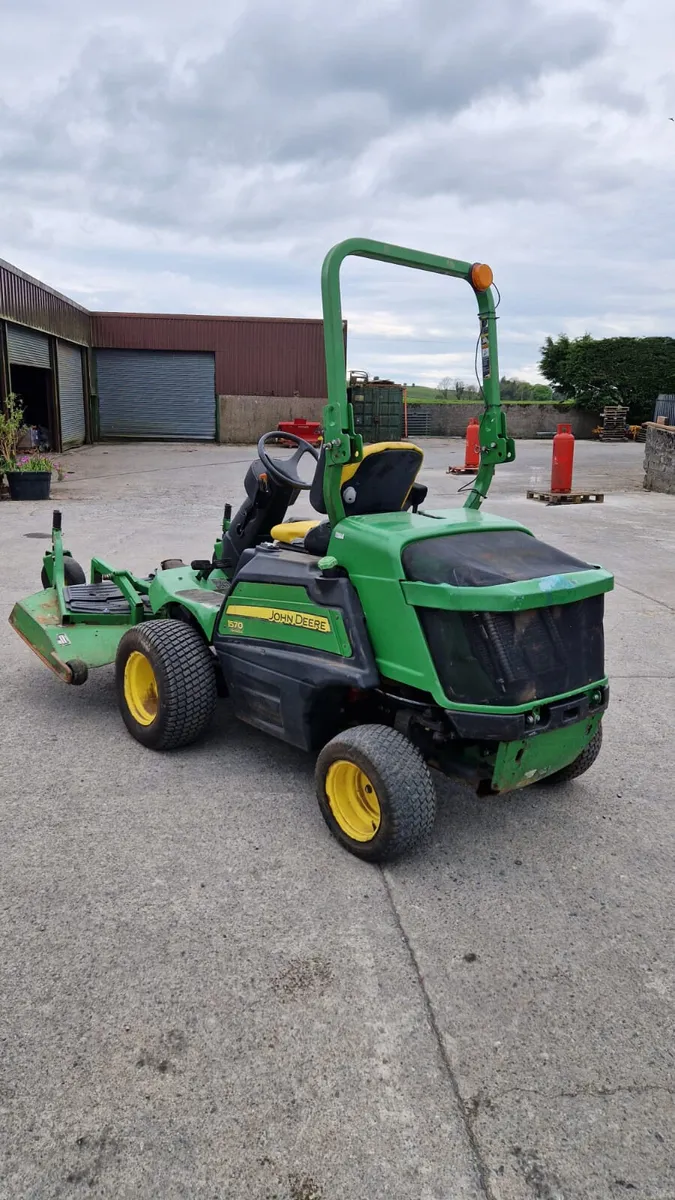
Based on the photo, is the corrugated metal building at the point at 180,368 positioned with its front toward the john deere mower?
yes

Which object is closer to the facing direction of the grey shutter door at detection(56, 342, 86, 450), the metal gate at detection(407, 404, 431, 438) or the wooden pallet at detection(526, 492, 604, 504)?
the wooden pallet

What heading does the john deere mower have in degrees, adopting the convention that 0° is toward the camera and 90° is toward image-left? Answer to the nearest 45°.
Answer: approximately 135°

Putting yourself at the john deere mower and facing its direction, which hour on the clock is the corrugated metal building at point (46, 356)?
The corrugated metal building is roughly at 1 o'clock from the john deere mower.

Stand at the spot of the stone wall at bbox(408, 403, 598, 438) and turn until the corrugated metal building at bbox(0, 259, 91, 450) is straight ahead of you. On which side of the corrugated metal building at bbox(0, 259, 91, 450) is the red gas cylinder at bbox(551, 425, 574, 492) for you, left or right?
left

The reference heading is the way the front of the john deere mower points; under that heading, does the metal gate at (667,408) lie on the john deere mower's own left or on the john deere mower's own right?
on the john deere mower's own right

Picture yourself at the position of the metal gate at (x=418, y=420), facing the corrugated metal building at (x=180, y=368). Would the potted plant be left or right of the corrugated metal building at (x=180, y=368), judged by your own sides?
left

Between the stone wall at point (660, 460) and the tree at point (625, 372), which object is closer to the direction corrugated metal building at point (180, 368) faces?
the stone wall

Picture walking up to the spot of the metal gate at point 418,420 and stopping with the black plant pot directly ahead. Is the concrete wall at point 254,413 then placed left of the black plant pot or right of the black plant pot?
right

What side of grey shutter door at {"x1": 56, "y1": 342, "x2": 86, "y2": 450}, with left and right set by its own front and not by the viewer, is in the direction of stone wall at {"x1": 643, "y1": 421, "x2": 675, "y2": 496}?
front

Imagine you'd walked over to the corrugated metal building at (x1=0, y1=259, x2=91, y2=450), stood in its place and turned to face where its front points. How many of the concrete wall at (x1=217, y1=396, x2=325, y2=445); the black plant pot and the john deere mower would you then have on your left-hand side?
1

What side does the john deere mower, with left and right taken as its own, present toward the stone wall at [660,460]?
right

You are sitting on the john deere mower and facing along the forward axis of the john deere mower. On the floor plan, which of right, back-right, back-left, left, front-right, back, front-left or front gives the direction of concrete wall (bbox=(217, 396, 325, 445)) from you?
front-right

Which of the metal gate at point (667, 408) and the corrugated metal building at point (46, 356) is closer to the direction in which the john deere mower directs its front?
the corrugated metal building

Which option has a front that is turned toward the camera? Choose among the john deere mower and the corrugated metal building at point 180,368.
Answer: the corrugated metal building

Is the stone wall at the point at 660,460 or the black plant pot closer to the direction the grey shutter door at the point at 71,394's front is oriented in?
the stone wall

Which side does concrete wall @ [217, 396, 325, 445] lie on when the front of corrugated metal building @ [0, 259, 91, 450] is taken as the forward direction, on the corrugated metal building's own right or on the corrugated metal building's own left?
on the corrugated metal building's own left

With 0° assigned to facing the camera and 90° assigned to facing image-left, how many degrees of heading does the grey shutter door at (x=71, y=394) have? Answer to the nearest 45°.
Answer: approximately 315°

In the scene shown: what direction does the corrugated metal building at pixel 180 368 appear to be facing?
toward the camera

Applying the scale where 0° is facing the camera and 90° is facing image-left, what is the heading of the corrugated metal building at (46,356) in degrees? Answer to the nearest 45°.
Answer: approximately 315°

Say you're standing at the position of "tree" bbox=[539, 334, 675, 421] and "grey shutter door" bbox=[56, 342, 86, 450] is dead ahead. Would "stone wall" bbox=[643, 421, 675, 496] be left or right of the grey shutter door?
left

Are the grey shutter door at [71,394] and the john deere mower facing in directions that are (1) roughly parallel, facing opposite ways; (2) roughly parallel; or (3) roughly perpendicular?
roughly parallel, facing opposite ways

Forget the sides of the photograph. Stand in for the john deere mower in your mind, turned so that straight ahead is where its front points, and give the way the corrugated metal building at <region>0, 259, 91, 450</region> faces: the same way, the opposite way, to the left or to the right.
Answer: the opposite way
